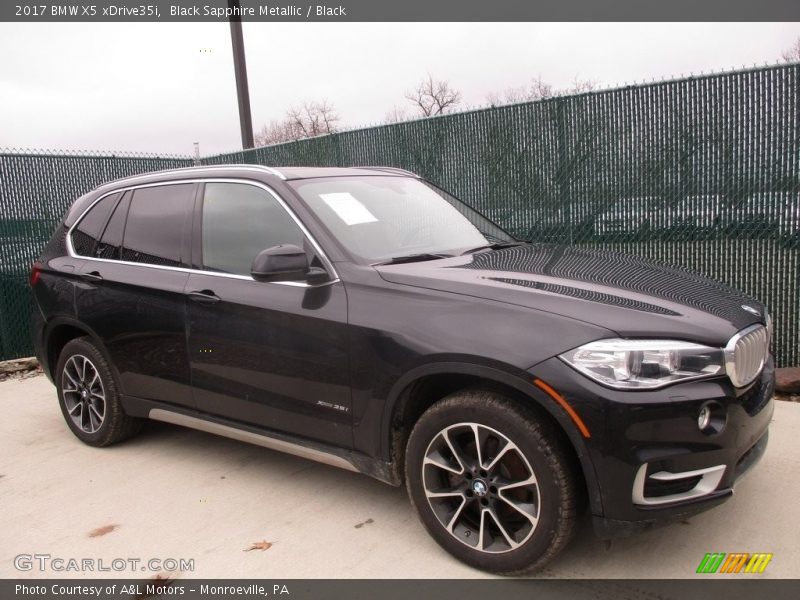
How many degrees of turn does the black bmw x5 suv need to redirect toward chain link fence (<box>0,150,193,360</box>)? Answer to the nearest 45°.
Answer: approximately 180°

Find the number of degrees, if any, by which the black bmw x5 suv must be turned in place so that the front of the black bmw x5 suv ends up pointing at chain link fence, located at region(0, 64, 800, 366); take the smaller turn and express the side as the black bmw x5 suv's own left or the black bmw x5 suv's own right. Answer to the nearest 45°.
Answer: approximately 90° to the black bmw x5 suv's own left

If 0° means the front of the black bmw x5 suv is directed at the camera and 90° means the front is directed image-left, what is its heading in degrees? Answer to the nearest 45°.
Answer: approximately 315°

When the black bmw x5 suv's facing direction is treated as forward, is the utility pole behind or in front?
behind
